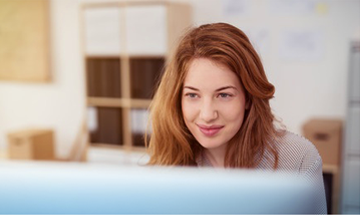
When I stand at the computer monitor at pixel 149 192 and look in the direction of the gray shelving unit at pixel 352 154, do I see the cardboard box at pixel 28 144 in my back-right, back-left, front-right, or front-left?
front-left

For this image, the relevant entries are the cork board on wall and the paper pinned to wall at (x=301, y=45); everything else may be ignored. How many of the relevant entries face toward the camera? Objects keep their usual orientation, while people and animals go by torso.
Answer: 2

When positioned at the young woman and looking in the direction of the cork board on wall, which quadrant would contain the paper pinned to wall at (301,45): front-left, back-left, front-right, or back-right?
front-right

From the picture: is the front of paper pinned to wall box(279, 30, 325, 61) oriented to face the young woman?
yes

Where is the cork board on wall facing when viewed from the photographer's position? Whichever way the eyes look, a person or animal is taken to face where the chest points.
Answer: facing the viewer

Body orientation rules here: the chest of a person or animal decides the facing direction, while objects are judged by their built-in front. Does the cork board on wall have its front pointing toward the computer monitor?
yes

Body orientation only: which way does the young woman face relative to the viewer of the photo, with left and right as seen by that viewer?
facing the viewer and to the left of the viewer

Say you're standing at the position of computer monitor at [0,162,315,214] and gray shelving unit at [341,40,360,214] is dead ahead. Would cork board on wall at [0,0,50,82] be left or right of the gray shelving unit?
left

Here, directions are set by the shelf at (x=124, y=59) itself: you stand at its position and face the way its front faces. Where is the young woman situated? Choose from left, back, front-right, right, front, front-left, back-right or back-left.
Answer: front-left

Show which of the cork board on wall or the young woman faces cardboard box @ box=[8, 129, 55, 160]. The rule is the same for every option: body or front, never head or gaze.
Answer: the cork board on wall

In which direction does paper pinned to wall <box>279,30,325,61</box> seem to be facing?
toward the camera

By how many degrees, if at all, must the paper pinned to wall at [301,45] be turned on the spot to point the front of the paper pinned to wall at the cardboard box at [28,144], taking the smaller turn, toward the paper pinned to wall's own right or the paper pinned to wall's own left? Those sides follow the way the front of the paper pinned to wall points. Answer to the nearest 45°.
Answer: approximately 90° to the paper pinned to wall's own right

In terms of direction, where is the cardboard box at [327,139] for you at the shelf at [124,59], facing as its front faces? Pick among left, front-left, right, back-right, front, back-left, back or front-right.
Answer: left

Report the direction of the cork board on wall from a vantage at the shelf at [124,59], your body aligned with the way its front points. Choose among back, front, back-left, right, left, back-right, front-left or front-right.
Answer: right

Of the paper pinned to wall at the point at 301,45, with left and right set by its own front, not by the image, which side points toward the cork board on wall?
right

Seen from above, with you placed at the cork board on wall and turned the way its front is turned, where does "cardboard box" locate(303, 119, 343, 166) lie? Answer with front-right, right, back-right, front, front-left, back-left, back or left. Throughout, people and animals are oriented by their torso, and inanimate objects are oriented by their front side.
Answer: front-left

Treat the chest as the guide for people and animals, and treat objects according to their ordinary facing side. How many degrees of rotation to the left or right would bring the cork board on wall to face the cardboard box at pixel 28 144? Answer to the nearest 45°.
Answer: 0° — it already faces it
